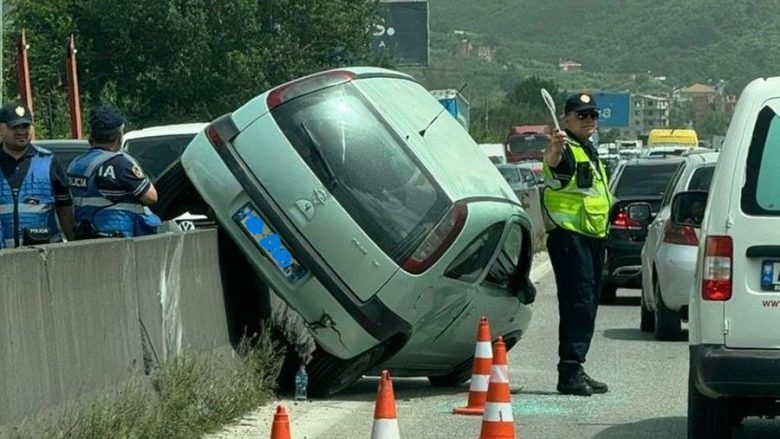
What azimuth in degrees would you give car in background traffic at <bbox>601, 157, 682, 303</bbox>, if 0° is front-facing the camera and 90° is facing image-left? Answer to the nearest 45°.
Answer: approximately 180°

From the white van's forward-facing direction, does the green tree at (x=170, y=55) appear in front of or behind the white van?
in front

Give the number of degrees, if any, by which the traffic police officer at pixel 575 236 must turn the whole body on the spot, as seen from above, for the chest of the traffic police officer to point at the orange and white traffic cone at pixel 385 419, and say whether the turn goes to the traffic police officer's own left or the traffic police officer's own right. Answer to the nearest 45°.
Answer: approximately 45° to the traffic police officer's own right

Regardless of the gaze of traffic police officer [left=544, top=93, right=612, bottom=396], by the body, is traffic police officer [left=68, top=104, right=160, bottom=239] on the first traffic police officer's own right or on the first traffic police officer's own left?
on the first traffic police officer's own right

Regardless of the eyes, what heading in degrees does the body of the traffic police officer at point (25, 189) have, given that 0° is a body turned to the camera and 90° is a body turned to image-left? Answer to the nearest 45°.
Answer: approximately 0°

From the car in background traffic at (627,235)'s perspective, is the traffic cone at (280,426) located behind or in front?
behind

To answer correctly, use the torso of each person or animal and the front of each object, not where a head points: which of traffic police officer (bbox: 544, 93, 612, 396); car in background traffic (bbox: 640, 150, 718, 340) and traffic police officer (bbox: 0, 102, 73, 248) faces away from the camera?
the car in background traffic

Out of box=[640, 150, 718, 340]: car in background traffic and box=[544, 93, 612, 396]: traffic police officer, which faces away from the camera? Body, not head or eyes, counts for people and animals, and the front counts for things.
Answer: the car in background traffic

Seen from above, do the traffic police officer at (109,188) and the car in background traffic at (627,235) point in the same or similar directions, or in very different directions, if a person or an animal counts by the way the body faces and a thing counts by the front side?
same or similar directions

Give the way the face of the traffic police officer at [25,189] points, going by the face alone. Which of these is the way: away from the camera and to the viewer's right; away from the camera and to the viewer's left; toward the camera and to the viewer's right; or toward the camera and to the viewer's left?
toward the camera and to the viewer's right

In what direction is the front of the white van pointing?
away from the camera

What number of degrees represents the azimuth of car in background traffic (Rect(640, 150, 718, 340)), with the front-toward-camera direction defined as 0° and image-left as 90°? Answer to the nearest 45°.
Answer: approximately 180°
